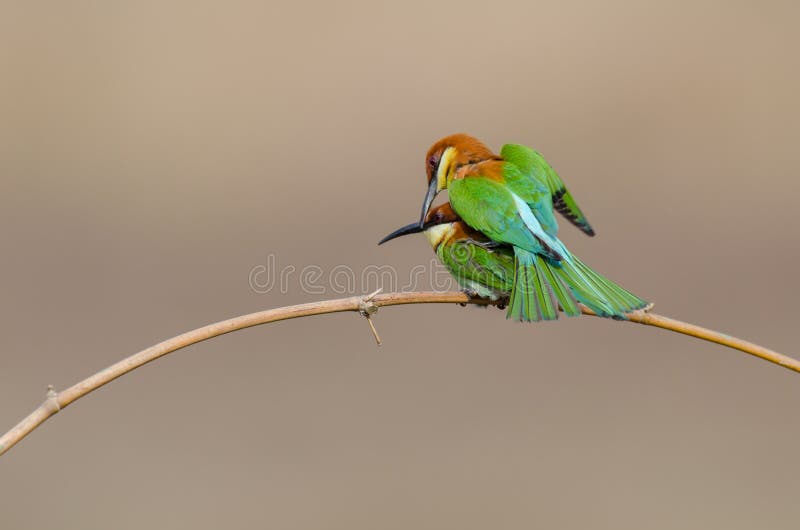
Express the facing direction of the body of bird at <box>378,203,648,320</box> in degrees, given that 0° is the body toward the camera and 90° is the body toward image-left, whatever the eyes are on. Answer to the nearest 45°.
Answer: approximately 90°
